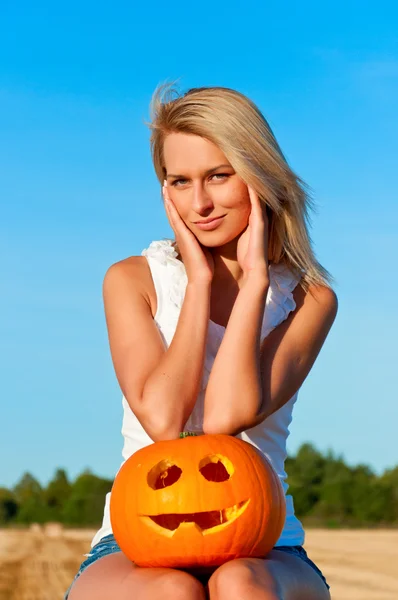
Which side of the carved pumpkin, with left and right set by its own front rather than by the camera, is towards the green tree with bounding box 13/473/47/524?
back

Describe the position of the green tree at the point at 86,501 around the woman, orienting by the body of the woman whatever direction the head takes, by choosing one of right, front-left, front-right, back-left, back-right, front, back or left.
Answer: back

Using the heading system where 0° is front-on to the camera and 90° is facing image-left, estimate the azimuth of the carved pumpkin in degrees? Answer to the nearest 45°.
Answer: approximately 0°

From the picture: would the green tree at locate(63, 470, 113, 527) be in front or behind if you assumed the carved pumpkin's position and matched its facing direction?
behind

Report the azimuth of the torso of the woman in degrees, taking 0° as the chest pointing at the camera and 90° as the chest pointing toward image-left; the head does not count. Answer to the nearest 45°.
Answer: approximately 0°

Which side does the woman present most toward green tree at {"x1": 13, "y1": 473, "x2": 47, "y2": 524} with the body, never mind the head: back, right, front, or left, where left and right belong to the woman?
back

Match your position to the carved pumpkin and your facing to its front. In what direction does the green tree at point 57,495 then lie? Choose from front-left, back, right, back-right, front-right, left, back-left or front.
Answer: back

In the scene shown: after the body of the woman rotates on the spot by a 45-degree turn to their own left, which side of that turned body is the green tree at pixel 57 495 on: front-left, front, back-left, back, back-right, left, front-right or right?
back-left

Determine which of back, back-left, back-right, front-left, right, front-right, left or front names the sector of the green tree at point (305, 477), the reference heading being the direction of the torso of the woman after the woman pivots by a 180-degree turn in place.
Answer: front

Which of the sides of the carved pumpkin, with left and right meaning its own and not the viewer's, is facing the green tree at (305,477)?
back
